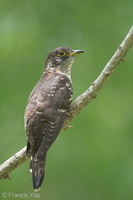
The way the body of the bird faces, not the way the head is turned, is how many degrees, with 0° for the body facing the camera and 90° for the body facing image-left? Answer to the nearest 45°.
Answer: approximately 225°
